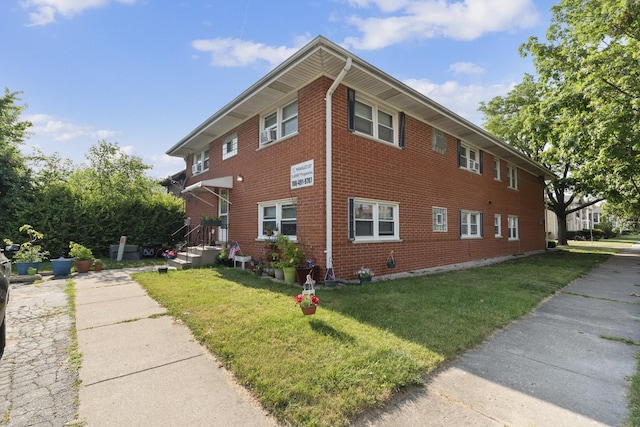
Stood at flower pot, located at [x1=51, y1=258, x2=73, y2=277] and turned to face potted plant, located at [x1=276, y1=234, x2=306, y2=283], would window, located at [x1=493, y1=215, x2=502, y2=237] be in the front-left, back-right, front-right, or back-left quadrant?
front-left

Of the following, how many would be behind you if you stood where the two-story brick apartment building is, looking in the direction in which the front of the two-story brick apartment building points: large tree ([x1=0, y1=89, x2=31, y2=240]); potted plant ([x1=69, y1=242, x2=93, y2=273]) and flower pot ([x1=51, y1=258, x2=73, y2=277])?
0
